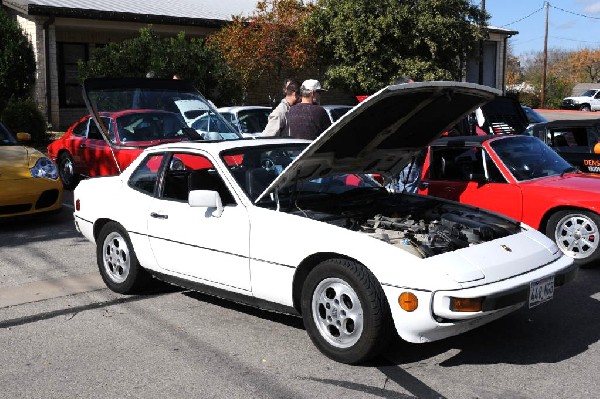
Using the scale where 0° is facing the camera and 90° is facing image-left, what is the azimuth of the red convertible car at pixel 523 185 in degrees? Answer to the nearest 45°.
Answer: approximately 315°

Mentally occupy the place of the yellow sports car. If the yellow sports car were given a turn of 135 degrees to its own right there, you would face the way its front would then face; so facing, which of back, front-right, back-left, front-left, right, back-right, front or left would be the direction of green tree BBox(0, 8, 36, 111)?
right

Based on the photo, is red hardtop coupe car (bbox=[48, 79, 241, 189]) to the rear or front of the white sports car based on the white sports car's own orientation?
to the rear

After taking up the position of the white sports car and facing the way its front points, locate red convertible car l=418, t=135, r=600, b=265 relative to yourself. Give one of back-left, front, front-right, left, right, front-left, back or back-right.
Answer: left

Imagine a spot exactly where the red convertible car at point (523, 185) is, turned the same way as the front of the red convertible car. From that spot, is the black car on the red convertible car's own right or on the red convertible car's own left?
on the red convertible car's own left

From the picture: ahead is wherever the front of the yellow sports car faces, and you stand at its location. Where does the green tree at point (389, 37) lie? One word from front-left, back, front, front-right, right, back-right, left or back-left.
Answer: left

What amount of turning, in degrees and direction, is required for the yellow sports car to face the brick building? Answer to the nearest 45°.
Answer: approximately 135° to its left

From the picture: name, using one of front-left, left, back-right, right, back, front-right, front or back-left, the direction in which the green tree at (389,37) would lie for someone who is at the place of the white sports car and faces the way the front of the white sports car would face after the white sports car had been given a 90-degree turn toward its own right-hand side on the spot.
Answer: back-right

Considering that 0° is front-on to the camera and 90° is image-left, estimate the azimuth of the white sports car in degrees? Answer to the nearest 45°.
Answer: approximately 315°

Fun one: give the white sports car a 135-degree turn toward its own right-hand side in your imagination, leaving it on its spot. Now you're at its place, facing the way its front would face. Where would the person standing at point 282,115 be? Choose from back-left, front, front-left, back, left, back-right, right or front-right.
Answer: right

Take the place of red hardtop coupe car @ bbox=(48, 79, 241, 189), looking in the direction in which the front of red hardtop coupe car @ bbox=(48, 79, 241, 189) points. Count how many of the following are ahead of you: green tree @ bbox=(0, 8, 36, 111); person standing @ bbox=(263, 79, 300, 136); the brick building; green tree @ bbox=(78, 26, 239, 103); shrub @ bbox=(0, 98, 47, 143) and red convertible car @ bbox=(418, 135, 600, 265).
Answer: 2
